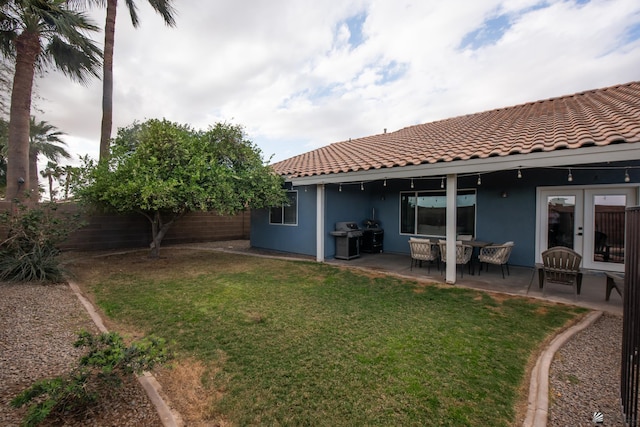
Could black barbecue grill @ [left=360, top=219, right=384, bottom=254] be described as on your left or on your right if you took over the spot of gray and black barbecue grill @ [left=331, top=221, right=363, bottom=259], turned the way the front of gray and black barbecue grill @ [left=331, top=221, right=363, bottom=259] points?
on your left

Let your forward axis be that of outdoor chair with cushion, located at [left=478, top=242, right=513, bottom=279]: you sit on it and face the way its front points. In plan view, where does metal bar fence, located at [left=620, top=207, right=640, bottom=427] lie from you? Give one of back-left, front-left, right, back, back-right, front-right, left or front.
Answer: back-left

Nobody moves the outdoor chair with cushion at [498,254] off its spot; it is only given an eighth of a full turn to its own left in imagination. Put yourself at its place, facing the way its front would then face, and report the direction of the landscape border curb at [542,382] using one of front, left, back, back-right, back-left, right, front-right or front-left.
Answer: left

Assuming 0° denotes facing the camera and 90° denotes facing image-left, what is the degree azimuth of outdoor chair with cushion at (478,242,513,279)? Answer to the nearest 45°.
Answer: approximately 135°

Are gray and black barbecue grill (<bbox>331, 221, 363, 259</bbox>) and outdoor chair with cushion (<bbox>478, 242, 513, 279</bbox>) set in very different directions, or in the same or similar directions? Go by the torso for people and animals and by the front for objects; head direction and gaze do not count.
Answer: very different directions

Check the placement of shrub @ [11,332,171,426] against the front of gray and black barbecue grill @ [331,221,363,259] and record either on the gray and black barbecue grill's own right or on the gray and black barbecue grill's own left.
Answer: on the gray and black barbecue grill's own right

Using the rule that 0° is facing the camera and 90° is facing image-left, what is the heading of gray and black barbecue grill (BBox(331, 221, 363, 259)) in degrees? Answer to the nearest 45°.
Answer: approximately 315°

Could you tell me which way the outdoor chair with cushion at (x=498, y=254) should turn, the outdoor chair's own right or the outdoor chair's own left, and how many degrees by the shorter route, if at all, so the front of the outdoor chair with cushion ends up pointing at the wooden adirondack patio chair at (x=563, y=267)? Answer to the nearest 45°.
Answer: approximately 180°

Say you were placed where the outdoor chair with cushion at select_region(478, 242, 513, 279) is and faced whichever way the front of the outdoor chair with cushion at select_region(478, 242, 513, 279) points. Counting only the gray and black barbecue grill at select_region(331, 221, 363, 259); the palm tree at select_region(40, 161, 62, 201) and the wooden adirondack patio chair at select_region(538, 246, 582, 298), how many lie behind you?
1
